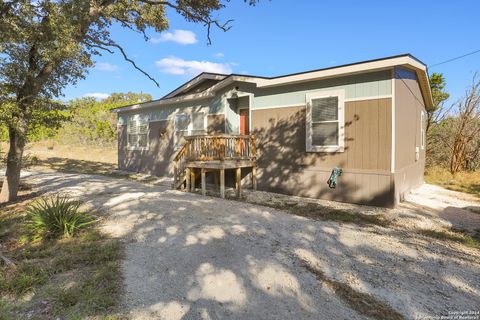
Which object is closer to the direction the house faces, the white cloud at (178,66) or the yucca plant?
the yucca plant

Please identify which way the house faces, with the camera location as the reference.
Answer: facing the viewer and to the left of the viewer

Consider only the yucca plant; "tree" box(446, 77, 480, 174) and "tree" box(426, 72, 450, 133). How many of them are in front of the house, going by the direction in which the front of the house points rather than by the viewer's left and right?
1

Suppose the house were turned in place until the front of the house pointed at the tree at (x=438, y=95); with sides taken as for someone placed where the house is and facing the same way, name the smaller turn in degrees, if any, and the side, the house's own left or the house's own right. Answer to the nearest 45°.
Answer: approximately 180°

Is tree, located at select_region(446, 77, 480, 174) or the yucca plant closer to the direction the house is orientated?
the yucca plant

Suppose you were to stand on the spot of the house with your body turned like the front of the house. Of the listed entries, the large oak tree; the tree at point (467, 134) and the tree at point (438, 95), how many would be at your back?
2

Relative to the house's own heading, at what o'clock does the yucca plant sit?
The yucca plant is roughly at 12 o'clock from the house.

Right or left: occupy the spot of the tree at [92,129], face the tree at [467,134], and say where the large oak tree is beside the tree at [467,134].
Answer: right

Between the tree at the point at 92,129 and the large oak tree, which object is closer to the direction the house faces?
the large oak tree

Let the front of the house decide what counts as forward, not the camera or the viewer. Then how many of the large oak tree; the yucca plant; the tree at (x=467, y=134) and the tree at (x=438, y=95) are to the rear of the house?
2

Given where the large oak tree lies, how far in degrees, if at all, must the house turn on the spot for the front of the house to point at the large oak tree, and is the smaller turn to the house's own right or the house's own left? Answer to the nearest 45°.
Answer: approximately 45° to the house's own right
